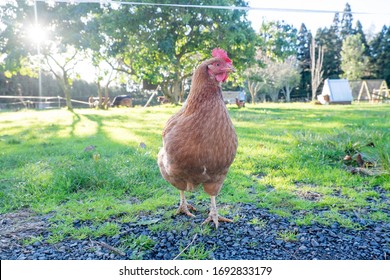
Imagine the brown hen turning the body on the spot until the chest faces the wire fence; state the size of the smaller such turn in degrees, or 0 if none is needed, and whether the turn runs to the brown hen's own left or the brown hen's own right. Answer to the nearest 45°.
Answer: approximately 180°

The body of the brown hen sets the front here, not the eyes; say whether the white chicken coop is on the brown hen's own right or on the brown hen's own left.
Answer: on the brown hen's own left

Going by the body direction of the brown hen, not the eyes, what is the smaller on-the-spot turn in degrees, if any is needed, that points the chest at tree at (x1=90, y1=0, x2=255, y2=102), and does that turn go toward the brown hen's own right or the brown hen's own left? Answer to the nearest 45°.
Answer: approximately 135° to the brown hen's own left

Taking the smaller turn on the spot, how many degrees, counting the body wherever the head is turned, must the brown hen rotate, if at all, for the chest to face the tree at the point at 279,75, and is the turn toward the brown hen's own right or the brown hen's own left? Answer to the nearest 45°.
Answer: approximately 135° to the brown hen's own left

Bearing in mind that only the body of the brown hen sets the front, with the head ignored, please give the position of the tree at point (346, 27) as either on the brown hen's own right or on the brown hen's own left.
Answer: on the brown hen's own left

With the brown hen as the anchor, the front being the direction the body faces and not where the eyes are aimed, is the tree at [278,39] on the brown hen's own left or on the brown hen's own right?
on the brown hen's own left

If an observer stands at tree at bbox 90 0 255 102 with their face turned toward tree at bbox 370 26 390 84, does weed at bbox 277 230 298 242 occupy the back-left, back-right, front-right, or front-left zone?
back-right

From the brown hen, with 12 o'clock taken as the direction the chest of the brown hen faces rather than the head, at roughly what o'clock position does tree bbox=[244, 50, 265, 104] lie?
The tree is roughly at 8 o'clock from the brown hen.

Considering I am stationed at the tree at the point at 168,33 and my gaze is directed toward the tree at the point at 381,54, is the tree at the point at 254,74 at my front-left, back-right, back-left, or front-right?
front-left
